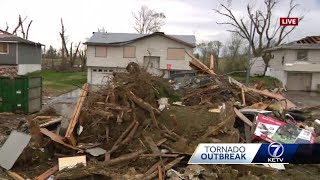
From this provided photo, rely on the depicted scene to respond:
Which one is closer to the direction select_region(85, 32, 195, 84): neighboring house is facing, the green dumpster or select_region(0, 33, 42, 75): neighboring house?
the green dumpster

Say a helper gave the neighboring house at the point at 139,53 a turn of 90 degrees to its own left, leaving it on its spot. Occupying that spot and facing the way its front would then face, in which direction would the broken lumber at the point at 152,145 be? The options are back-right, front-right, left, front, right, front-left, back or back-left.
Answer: right

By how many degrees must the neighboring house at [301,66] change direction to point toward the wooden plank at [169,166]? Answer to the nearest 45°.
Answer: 0° — it already faces it

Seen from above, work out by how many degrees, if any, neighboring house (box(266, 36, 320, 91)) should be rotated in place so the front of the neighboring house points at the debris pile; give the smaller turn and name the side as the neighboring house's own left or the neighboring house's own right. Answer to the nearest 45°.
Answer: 0° — it already faces it

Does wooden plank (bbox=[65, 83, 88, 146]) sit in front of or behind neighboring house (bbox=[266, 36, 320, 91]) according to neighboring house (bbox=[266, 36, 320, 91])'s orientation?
in front

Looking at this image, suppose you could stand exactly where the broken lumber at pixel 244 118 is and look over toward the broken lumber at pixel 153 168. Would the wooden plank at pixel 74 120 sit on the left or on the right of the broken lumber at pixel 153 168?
right

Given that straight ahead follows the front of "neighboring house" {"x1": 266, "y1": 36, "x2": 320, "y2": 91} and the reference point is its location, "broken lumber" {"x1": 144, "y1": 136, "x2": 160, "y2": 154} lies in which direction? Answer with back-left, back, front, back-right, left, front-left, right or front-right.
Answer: front

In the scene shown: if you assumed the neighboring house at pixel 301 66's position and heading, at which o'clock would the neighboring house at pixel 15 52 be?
the neighboring house at pixel 15 52 is roughly at 2 o'clock from the neighboring house at pixel 301 66.

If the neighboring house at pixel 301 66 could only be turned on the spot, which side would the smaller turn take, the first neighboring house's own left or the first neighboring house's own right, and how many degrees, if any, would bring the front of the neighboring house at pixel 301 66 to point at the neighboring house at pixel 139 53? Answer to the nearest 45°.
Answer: approximately 45° to the first neighboring house's own right

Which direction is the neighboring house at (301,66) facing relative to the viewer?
toward the camera

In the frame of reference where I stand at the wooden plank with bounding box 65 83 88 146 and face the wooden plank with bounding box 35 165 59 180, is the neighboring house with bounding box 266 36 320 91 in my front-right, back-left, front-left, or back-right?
back-left

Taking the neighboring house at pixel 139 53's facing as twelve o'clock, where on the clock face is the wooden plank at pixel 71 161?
The wooden plank is roughly at 12 o'clock from the neighboring house.

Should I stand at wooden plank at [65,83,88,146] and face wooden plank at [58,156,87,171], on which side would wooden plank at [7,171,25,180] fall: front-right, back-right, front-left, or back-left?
front-right

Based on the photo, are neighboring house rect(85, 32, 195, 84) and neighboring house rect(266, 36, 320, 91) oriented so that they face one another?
no

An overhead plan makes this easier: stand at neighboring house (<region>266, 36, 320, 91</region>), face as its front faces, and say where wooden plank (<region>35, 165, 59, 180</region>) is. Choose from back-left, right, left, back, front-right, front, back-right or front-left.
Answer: front

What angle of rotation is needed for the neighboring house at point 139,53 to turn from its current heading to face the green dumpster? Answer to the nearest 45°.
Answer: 0° — it already faces it

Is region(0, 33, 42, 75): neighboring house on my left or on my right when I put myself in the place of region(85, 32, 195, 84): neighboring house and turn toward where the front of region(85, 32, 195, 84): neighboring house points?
on my right

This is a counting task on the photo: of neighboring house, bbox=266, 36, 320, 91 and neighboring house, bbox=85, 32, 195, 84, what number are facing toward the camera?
2

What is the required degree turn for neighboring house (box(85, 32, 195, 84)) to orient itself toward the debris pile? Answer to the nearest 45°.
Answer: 0° — it already faces it

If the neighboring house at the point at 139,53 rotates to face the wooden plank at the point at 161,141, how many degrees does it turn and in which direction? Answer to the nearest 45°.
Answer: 0° — it already faces it

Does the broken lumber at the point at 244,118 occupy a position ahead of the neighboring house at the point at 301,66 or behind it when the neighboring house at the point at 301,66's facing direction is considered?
ahead
